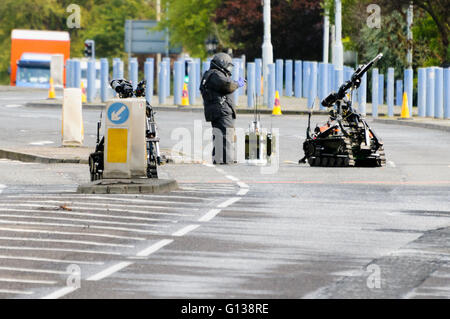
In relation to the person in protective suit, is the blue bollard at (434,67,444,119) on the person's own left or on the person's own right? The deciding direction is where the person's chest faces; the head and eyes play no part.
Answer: on the person's own left

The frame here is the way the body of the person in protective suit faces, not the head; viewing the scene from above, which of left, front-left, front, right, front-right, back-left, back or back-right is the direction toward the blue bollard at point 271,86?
left

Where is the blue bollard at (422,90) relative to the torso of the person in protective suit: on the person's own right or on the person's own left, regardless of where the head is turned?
on the person's own left

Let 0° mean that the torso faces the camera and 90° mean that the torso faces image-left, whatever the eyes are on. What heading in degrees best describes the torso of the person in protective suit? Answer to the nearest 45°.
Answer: approximately 270°

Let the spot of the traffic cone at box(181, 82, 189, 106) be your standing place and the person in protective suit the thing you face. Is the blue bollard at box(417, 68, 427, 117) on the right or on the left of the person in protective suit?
left

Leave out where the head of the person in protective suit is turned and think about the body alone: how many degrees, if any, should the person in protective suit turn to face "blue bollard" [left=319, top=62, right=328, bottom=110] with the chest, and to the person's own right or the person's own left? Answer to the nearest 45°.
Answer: approximately 90° to the person's own left

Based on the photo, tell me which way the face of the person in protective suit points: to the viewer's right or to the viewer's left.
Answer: to the viewer's right

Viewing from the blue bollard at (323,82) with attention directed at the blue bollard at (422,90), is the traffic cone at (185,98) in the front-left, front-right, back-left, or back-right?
back-right

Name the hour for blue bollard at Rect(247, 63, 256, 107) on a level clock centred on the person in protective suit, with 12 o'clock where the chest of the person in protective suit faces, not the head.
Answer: The blue bollard is roughly at 9 o'clock from the person in protective suit.

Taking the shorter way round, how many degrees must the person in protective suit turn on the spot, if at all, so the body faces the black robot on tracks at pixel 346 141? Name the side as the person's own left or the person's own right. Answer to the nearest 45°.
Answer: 0° — they already face it

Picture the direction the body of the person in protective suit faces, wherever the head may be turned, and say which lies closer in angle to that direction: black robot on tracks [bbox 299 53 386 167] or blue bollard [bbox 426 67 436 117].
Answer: the black robot on tracks

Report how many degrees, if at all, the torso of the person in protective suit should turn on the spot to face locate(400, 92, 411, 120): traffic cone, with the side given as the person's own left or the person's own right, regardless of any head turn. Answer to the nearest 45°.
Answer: approximately 90° to the person's own left
